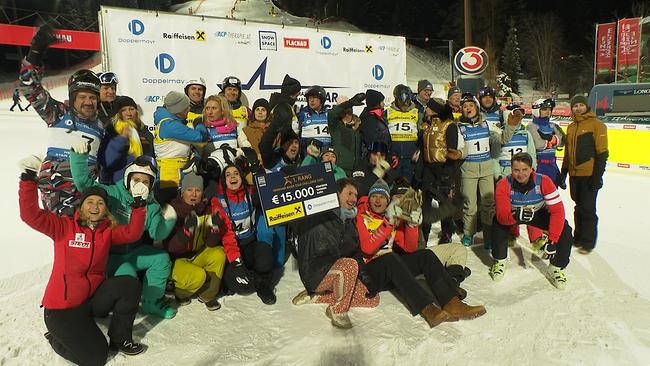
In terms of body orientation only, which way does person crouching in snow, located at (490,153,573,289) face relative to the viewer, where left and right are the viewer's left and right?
facing the viewer

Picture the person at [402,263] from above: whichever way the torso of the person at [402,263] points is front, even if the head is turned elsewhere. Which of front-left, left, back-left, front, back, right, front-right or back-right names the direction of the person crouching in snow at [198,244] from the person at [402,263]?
back-right

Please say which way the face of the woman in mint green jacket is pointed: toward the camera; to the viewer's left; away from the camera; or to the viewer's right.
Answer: toward the camera

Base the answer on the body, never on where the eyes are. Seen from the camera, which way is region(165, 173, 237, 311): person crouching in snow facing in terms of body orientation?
toward the camera

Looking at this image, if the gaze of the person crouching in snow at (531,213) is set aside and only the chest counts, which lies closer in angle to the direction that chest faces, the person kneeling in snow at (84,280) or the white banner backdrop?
the person kneeling in snow

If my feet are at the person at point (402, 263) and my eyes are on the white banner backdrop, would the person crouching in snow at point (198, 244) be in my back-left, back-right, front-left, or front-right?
front-left

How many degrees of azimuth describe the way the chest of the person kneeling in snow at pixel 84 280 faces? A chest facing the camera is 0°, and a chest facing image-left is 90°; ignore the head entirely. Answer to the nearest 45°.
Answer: approximately 315°

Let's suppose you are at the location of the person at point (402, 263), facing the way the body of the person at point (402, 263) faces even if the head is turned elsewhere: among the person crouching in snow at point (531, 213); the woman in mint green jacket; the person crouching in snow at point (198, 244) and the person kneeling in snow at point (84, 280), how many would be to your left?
1

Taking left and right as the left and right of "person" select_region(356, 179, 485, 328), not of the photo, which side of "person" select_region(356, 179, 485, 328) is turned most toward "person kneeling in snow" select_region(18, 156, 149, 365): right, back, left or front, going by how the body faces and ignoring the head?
right

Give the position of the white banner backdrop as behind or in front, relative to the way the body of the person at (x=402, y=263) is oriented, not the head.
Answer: behind

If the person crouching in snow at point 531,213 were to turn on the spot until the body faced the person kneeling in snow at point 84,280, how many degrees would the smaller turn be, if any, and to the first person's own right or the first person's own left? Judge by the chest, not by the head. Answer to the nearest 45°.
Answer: approximately 45° to the first person's own right

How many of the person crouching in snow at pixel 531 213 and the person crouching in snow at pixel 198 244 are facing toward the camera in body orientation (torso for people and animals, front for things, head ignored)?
2

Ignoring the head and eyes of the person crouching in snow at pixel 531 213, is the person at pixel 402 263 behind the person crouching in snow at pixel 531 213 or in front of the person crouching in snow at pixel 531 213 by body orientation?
in front

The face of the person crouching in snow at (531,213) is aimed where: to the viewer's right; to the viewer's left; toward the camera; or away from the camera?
toward the camera
